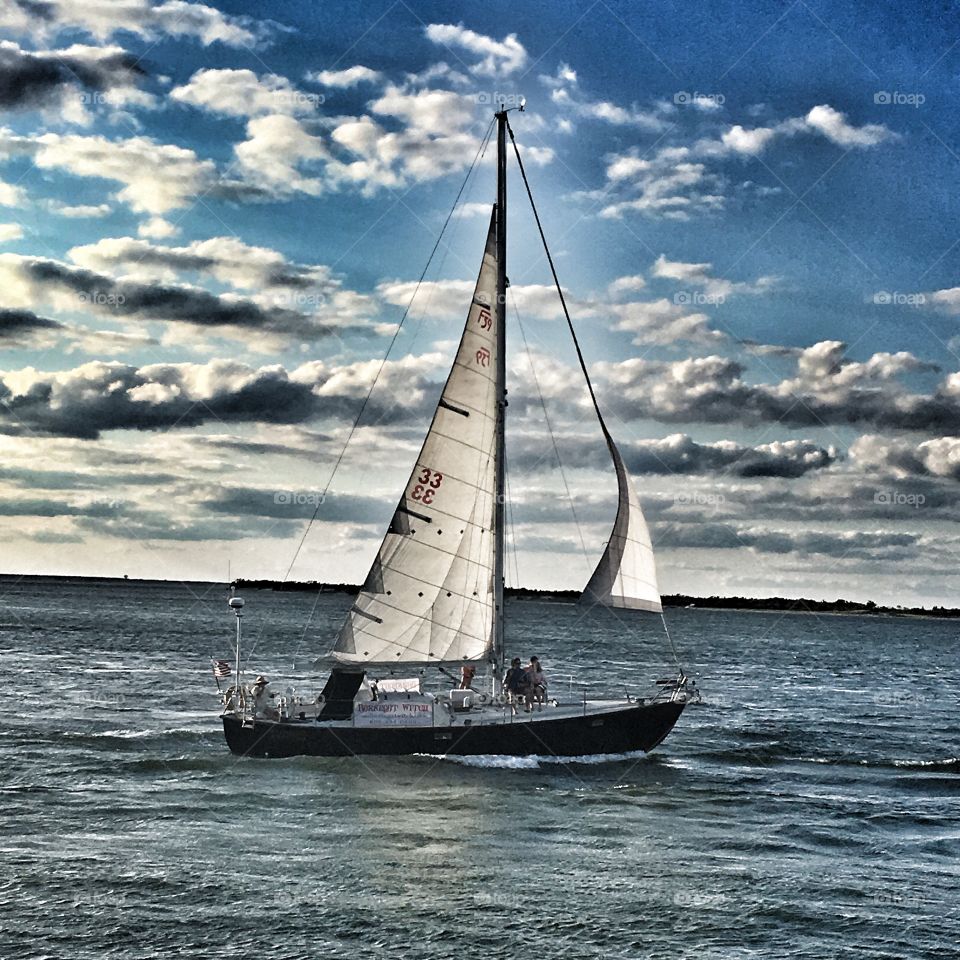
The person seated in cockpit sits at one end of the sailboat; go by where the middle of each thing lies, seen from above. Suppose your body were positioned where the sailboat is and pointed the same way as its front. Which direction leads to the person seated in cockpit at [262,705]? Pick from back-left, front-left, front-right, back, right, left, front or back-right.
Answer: back

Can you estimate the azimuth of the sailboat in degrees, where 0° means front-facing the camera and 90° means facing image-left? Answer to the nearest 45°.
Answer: approximately 270°
